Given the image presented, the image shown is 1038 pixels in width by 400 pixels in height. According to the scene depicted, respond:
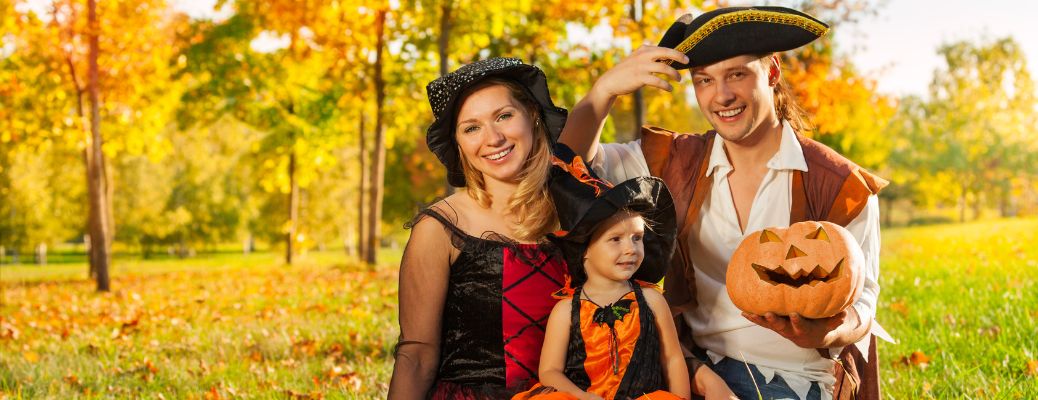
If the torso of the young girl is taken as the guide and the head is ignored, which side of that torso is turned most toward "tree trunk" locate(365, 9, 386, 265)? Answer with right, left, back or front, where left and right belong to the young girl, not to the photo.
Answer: back

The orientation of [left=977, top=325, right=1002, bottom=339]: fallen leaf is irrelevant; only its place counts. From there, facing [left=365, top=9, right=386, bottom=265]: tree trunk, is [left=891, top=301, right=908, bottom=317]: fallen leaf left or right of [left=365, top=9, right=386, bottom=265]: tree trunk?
right

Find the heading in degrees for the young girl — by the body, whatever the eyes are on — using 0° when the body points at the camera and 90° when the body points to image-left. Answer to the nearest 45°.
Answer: approximately 0°

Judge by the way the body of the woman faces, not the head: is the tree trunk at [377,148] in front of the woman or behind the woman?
behind

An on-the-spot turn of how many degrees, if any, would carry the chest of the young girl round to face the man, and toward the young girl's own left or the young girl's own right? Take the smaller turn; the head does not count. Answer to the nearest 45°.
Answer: approximately 135° to the young girl's own left

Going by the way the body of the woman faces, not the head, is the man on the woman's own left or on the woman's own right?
on the woman's own left

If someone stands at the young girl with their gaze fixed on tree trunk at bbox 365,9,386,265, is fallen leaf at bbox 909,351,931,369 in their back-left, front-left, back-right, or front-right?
front-right

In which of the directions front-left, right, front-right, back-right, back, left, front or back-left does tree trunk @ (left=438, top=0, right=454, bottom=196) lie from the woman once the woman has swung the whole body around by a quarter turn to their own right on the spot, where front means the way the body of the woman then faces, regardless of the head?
back-right

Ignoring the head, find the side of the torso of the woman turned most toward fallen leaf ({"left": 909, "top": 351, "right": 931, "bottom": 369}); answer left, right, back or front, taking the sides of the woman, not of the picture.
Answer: left

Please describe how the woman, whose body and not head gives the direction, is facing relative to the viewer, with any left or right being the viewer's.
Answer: facing the viewer and to the right of the viewer

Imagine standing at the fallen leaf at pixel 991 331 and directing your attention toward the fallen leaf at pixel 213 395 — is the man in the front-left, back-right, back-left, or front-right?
front-left
